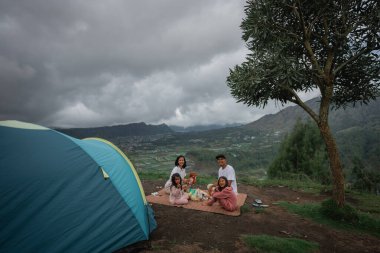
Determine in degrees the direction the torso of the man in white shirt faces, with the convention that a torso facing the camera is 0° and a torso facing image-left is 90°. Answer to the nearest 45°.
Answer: approximately 45°

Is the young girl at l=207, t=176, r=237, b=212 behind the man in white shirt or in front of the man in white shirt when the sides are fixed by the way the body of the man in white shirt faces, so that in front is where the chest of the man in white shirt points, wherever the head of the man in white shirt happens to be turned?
in front

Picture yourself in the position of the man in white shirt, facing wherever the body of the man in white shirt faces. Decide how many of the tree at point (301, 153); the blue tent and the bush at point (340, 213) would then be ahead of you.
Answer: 1

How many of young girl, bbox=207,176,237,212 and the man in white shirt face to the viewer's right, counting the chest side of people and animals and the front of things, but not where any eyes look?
0
